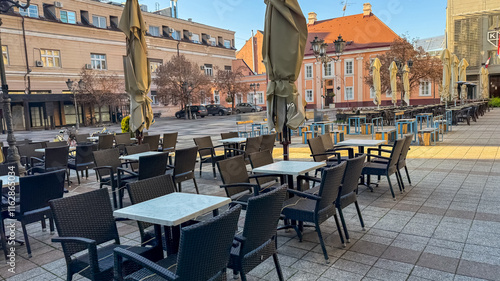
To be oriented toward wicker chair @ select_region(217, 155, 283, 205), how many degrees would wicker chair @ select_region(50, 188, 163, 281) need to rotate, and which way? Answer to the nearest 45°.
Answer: approximately 90° to its left

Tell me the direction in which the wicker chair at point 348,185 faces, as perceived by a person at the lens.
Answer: facing away from the viewer and to the left of the viewer

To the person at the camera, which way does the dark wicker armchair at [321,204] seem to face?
facing away from the viewer and to the left of the viewer

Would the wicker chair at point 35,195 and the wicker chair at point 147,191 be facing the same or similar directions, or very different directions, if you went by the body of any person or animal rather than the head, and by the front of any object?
very different directions

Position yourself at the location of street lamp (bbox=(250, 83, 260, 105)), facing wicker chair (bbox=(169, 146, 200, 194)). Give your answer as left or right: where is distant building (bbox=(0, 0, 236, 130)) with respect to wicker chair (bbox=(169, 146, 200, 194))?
right

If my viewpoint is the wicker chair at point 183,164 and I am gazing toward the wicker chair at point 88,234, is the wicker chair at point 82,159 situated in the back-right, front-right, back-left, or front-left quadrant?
back-right

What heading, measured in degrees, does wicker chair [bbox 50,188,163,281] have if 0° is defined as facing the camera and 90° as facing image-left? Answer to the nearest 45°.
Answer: approximately 315°

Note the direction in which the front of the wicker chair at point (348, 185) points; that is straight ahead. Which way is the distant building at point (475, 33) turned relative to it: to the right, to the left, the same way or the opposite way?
to the left

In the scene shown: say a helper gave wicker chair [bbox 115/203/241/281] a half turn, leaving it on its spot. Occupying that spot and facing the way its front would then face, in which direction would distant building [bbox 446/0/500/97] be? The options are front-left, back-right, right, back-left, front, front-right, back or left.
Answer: left
